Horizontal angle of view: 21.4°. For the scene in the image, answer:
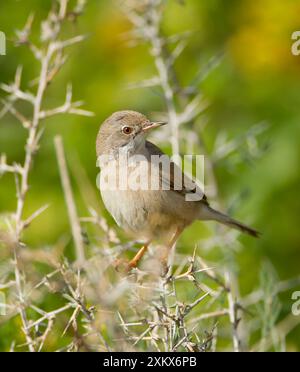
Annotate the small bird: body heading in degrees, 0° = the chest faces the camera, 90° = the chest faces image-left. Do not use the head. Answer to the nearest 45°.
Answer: approximately 45°
